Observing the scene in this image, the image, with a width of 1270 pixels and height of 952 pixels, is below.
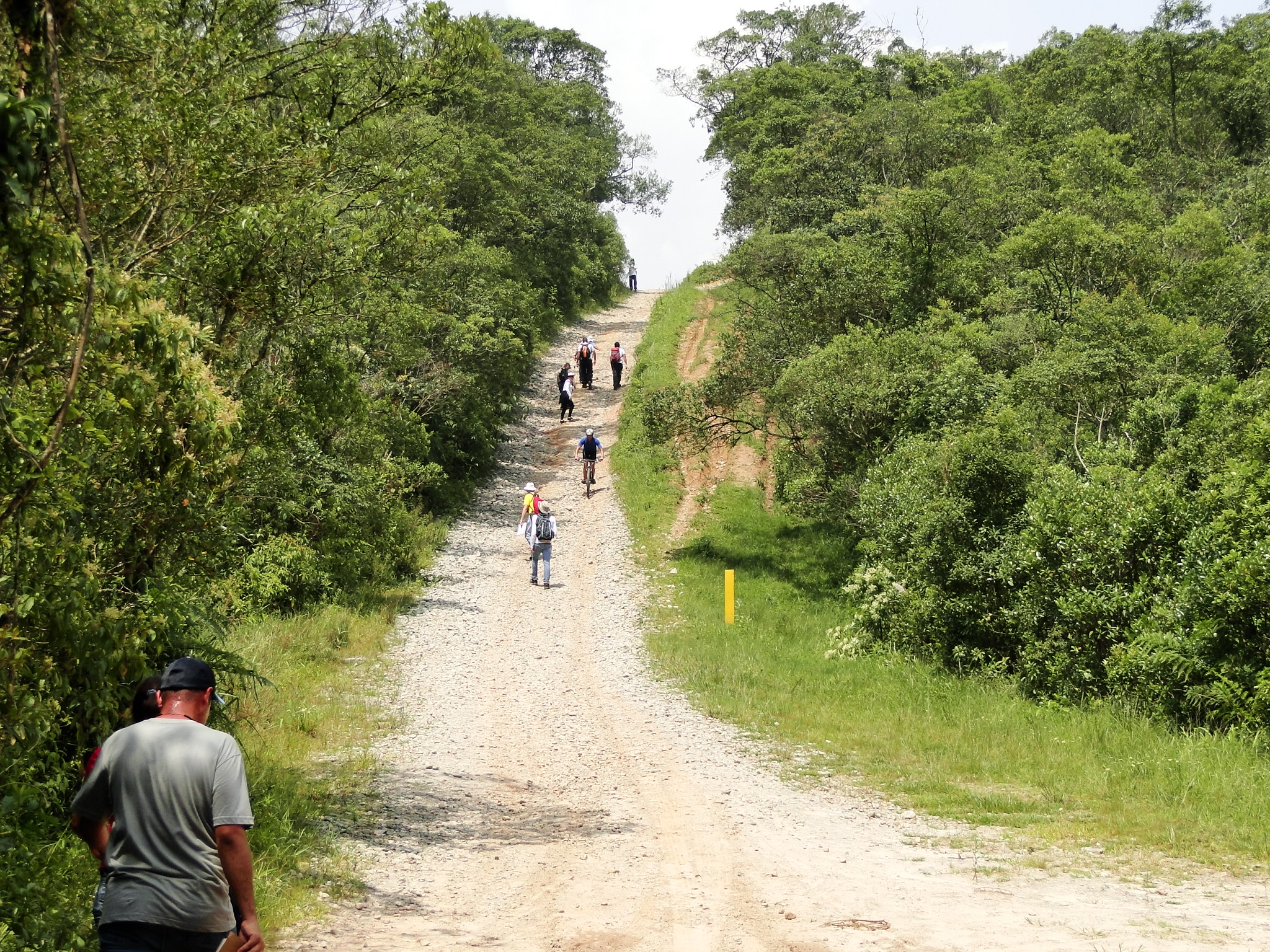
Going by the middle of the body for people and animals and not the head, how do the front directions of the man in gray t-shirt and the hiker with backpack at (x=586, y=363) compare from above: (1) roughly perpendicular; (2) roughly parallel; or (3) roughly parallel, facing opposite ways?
roughly parallel

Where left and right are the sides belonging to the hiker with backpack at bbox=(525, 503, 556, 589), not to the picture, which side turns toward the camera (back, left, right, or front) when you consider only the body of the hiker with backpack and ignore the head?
back

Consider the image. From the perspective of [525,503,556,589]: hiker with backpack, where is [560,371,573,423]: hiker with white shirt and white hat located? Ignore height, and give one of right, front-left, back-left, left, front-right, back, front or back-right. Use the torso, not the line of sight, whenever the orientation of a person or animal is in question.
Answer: front

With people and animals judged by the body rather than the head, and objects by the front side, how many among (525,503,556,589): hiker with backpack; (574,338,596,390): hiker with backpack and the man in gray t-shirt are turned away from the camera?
3

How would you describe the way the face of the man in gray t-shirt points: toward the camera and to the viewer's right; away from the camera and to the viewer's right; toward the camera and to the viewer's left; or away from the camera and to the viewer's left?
away from the camera and to the viewer's right

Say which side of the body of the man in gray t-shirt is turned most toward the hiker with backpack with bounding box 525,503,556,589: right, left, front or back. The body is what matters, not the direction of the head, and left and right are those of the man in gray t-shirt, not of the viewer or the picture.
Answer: front

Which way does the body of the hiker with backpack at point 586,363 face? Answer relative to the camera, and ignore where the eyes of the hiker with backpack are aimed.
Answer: away from the camera

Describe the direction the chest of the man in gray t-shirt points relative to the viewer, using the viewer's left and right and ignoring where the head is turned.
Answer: facing away from the viewer

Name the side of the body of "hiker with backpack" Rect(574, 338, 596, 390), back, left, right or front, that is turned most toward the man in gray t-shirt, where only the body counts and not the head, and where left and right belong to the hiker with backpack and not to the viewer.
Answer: back

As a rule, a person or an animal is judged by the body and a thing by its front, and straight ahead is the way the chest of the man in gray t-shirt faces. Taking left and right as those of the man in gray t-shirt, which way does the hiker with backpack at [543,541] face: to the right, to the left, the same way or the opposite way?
the same way
